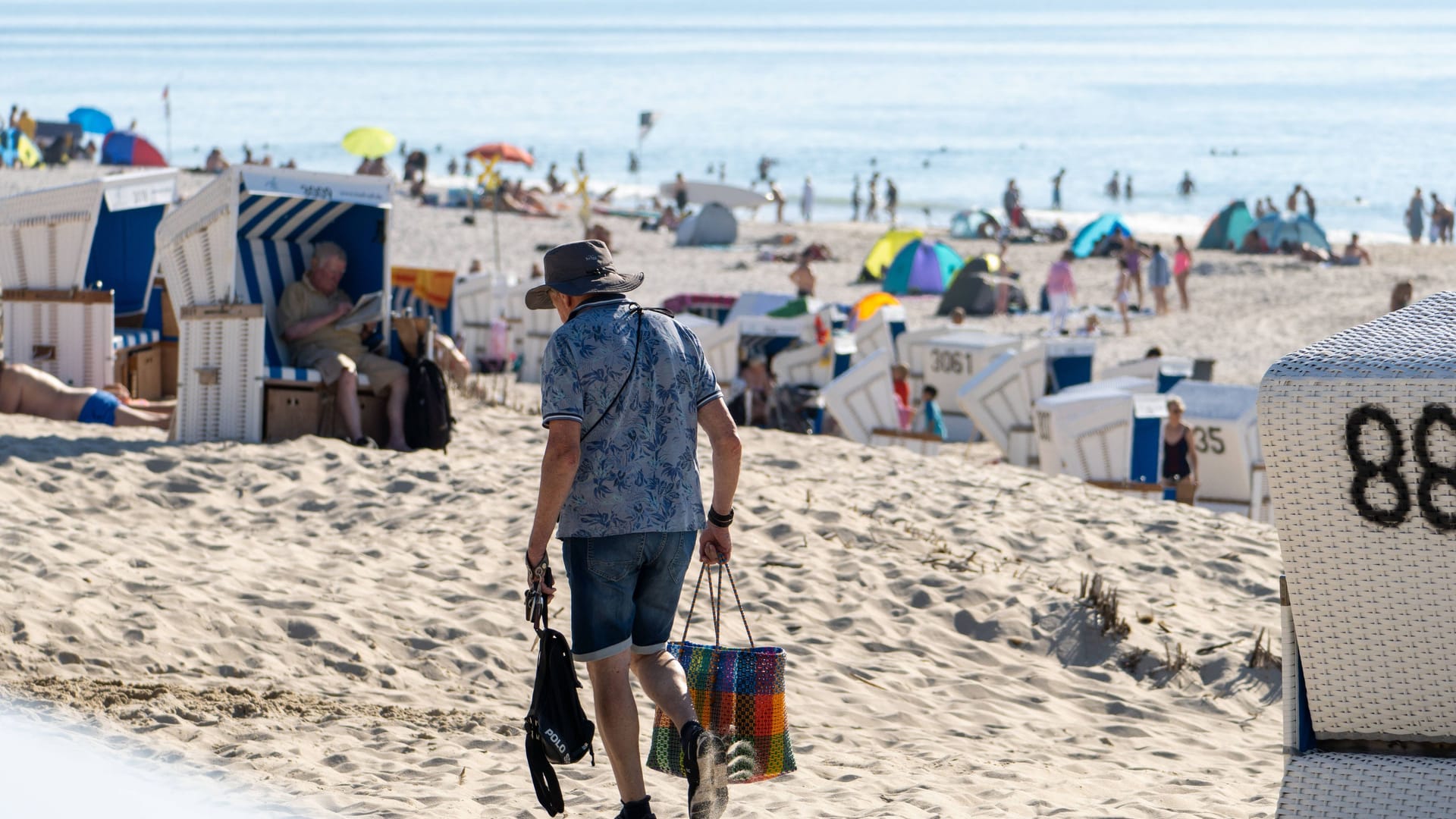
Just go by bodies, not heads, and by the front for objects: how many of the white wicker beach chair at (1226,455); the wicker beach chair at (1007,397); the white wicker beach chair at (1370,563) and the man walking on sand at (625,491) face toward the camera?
0

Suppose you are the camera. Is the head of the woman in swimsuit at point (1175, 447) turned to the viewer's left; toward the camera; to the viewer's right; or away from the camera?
toward the camera

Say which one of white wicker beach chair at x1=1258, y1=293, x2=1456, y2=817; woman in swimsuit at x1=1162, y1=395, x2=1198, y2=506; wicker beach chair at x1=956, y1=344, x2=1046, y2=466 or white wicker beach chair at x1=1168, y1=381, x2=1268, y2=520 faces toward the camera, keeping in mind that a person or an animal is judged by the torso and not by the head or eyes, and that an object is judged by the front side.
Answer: the woman in swimsuit

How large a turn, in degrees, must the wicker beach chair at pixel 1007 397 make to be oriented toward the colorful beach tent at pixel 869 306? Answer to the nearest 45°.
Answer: approximately 90° to its left

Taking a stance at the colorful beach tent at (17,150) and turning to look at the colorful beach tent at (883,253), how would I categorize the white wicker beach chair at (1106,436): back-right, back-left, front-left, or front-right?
front-right

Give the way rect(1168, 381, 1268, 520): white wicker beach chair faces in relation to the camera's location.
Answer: facing away from the viewer and to the right of the viewer

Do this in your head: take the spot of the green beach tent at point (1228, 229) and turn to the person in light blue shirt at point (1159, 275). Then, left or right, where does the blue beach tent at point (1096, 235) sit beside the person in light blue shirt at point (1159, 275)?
right

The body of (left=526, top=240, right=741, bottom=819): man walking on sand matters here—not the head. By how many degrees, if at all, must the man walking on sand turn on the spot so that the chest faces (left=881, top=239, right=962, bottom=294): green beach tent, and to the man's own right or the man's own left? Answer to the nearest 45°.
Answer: approximately 45° to the man's own right

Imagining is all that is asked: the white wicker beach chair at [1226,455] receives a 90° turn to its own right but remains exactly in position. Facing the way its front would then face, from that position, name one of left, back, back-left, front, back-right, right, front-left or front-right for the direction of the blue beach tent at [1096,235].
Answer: back-left

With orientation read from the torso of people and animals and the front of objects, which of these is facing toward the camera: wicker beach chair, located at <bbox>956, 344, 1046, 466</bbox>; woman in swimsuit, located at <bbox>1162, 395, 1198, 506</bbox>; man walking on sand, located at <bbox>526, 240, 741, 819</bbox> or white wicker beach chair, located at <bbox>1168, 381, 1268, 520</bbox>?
the woman in swimsuit

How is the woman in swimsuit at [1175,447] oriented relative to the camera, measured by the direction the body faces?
toward the camera

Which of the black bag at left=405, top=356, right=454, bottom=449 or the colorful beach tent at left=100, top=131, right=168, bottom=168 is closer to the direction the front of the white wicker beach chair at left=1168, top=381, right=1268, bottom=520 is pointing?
the colorful beach tent
